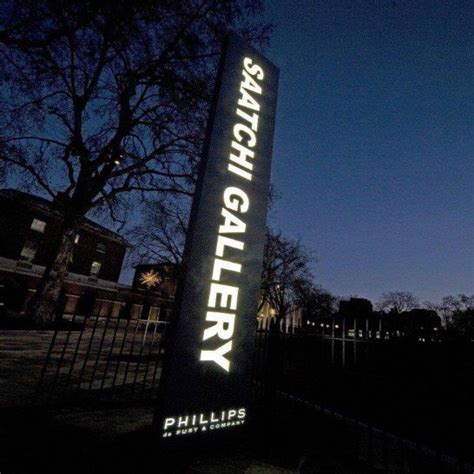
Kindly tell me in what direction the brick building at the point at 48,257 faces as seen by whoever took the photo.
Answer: facing the viewer and to the right of the viewer

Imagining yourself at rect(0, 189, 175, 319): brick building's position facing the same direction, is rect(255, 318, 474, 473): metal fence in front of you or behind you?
in front

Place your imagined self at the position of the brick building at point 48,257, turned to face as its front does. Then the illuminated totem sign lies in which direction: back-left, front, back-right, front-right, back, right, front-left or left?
front-right
